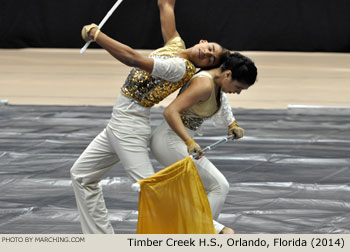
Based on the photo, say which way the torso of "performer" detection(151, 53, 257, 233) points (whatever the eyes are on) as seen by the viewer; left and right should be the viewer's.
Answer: facing to the right of the viewer
